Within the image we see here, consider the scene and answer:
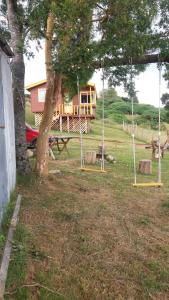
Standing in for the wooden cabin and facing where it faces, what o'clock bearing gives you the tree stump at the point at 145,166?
The tree stump is roughly at 12 o'clock from the wooden cabin.

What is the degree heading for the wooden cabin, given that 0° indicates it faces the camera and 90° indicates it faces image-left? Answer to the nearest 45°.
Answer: approximately 0°

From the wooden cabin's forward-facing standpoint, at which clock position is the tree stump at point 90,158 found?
The tree stump is roughly at 12 o'clock from the wooden cabin.

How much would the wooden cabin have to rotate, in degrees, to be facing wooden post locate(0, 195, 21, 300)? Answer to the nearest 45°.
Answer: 0° — it already faces it
